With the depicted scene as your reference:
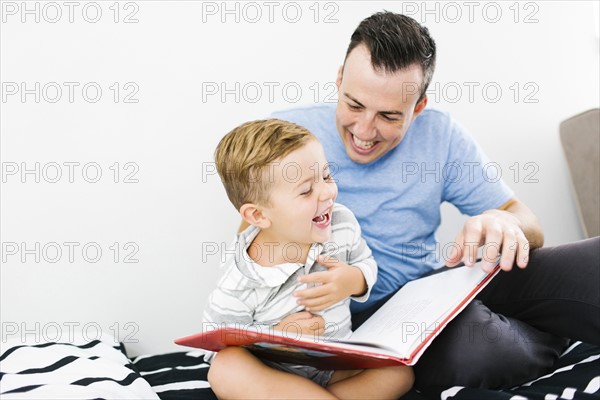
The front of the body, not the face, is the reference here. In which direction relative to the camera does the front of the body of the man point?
toward the camera

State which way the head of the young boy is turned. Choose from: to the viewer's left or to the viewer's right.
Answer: to the viewer's right
